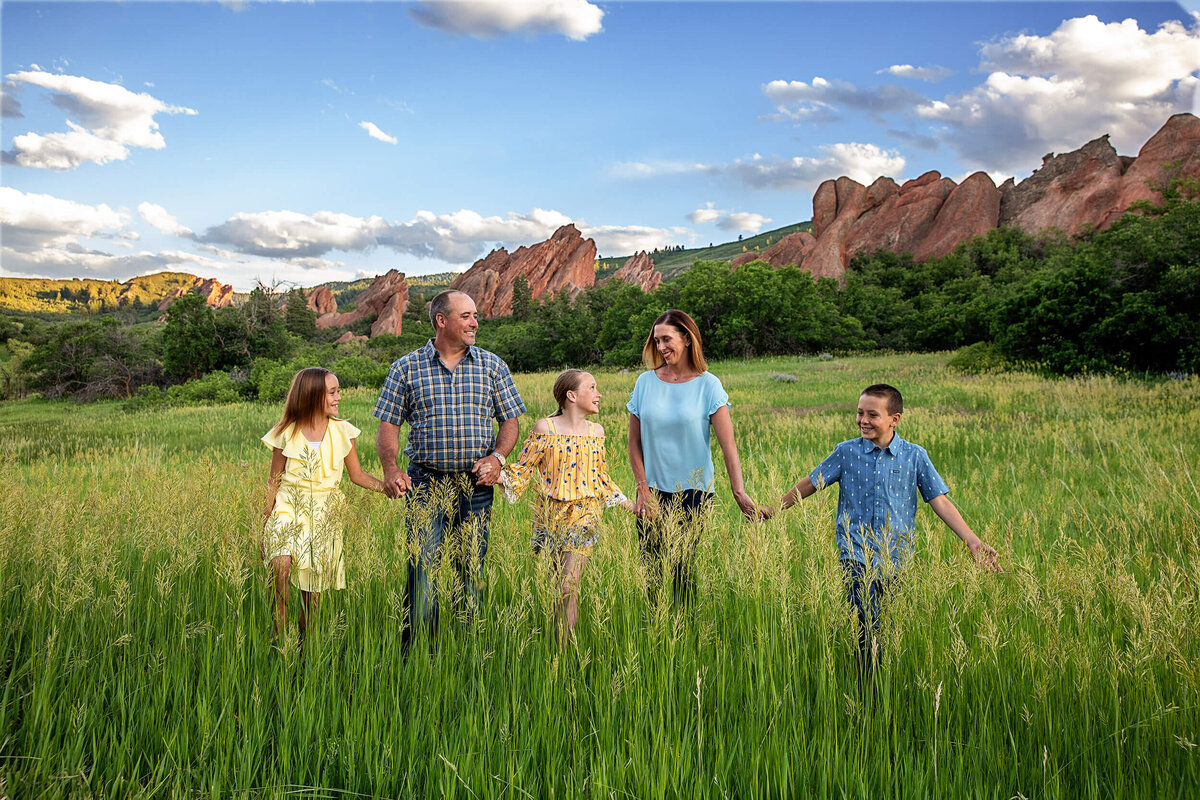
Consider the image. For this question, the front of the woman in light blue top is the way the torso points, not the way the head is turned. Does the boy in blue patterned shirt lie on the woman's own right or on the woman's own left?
on the woman's own left

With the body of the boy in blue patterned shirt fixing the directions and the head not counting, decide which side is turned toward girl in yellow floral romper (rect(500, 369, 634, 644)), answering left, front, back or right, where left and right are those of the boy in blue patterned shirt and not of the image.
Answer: right

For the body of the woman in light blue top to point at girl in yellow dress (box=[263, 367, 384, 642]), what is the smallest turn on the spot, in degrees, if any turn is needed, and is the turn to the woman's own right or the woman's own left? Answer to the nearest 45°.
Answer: approximately 90° to the woman's own right

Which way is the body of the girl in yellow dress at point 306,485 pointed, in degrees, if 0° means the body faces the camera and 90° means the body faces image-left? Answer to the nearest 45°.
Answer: approximately 315°

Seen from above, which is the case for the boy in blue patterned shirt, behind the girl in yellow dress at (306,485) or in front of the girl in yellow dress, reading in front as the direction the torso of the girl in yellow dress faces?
in front

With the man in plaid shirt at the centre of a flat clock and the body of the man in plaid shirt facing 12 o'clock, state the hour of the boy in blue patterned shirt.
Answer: The boy in blue patterned shirt is roughly at 10 o'clock from the man in plaid shirt.

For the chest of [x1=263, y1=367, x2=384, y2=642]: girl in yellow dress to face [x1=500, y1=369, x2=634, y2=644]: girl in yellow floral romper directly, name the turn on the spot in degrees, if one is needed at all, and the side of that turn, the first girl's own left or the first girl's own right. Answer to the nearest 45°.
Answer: approximately 45° to the first girl's own left

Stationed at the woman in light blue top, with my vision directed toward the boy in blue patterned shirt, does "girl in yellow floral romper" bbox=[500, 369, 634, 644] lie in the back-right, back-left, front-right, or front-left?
back-right

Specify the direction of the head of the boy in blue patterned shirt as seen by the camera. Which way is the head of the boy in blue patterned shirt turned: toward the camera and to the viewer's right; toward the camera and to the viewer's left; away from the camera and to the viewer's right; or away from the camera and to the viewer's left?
toward the camera and to the viewer's left

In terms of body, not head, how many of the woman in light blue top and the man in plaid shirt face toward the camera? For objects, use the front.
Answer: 2

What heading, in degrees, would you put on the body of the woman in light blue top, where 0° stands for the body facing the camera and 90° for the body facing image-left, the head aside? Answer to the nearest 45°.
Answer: approximately 0°

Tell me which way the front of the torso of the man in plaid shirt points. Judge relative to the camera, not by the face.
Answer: toward the camera

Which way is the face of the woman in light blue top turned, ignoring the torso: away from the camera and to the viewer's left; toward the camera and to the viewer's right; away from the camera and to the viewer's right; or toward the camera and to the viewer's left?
toward the camera and to the viewer's left

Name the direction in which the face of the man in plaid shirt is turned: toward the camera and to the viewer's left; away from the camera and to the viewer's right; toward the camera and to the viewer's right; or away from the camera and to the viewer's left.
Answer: toward the camera and to the viewer's right
